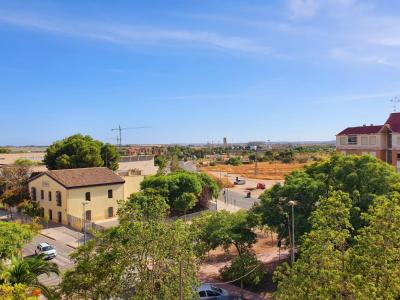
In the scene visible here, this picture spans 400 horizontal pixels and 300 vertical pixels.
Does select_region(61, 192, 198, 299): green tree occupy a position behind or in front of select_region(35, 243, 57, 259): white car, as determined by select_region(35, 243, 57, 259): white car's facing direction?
in front

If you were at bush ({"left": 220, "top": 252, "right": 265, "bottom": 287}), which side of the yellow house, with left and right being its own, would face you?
left

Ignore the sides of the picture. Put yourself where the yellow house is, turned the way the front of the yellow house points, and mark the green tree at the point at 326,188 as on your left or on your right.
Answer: on your left

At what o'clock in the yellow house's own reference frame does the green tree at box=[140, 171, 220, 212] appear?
The green tree is roughly at 8 o'clock from the yellow house.

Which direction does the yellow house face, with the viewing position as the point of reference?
facing the viewer and to the left of the viewer

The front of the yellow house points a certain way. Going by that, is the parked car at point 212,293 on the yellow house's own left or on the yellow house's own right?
on the yellow house's own left

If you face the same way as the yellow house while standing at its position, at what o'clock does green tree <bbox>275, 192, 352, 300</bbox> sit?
The green tree is roughly at 10 o'clock from the yellow house.

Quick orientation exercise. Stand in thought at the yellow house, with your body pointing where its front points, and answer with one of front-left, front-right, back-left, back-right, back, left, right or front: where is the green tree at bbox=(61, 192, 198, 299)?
front-left

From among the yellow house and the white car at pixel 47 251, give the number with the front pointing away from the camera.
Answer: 0
